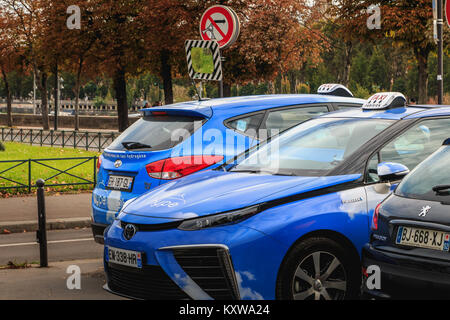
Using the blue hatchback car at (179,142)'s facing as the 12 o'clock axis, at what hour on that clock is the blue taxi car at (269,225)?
The blue taxi car is roughly at 4 o'clock from the blue hatchback car.

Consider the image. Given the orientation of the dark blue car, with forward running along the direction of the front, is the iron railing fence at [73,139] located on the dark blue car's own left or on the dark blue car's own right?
on the dark blue car's own left

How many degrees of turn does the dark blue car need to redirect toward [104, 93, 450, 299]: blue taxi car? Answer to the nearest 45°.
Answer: approximately 90° to its left

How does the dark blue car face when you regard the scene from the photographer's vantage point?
facing away from the viewer and to the right of the viewer

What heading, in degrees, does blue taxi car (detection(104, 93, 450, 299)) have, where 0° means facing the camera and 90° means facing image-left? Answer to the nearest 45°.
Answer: approximately 45°

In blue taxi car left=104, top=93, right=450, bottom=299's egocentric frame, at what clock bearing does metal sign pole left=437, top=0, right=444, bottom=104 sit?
The metal sign pole is roughly at 5 o'clock from the blue taxi car.

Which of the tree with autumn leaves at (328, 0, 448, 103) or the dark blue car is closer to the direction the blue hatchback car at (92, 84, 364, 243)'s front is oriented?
the tree with autumn leaves

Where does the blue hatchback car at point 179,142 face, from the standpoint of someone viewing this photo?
facing away from the viewer and to the right of the viewer

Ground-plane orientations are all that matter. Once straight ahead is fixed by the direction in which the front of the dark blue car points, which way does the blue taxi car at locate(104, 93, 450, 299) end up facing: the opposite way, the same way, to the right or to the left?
the opposite way
